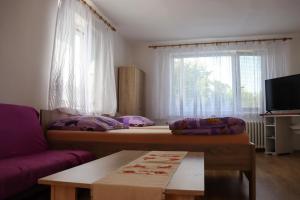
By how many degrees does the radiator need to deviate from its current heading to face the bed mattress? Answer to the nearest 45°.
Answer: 0° — it already faces it

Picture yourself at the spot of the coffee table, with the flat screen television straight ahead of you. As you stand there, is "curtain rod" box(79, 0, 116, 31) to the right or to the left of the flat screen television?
left

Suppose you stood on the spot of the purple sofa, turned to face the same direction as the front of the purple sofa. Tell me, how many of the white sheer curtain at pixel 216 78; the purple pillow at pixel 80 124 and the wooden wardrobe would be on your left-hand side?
3

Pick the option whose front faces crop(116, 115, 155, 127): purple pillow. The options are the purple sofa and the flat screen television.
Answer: the flat screen television

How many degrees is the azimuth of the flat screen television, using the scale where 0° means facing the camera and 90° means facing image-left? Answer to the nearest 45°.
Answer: approximately 45°

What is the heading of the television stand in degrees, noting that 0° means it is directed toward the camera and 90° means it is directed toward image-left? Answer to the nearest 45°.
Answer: approximately 45°

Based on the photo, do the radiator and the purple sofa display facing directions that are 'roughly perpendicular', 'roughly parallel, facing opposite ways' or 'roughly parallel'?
roughly perpendicular

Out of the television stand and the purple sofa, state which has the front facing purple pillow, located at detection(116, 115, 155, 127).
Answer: the television stand
